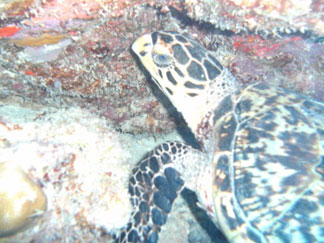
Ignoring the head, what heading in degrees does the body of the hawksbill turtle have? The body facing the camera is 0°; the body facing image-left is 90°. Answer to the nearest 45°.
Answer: approximately 90°
